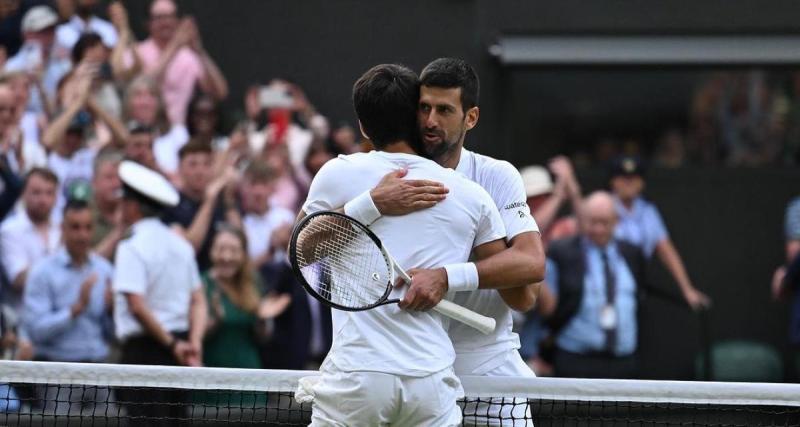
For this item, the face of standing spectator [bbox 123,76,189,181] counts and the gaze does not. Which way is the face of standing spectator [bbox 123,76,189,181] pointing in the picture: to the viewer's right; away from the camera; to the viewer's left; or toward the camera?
toward the camera

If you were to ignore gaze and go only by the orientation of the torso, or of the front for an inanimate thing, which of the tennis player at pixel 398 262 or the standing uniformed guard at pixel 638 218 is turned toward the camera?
the standing uniformed guard

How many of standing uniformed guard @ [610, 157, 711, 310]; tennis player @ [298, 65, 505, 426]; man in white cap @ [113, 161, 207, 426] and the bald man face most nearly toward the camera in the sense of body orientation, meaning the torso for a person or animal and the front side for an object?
2

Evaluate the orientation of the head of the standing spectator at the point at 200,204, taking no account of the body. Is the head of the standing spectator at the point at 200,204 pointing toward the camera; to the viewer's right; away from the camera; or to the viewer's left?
toward the camera

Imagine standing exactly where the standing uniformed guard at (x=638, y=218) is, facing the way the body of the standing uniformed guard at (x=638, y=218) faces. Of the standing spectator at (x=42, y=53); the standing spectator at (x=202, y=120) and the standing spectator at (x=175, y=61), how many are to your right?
3

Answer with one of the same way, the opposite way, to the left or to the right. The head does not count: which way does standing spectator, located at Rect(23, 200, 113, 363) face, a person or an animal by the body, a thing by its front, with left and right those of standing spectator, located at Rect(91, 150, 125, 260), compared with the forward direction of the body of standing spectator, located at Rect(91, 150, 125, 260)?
the same way

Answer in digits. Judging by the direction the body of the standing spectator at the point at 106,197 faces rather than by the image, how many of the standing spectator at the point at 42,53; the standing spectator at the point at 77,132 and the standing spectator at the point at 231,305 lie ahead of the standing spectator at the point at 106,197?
1

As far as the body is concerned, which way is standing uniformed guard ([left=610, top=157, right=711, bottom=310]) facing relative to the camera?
toward the camera

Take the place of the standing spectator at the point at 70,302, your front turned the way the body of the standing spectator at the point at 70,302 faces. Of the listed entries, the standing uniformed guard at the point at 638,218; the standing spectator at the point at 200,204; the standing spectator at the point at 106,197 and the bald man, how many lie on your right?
0

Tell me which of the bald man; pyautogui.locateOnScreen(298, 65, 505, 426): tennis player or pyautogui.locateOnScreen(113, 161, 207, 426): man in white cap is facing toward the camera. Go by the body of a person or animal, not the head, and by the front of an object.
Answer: the bald man

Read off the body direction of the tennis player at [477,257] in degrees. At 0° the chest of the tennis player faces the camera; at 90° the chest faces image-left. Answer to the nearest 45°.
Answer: approximately 45°

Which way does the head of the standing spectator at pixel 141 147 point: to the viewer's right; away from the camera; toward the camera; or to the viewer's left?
toward the camera

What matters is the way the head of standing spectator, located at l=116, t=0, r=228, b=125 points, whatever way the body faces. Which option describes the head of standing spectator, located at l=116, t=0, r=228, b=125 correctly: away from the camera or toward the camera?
toward the camera

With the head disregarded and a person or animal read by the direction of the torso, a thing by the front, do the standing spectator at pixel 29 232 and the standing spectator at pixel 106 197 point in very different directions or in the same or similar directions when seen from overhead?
same or similar directions

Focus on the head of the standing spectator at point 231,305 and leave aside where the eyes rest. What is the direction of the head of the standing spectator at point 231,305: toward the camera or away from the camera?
toward the camera

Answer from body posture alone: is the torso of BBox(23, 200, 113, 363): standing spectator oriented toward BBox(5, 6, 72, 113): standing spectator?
no

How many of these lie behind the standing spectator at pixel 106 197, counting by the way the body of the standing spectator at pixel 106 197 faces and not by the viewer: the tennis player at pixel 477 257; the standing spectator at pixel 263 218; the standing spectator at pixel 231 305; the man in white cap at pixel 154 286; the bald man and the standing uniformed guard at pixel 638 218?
0

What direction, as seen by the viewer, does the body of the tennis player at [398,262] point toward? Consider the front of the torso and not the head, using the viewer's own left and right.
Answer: facing away from the viewer
